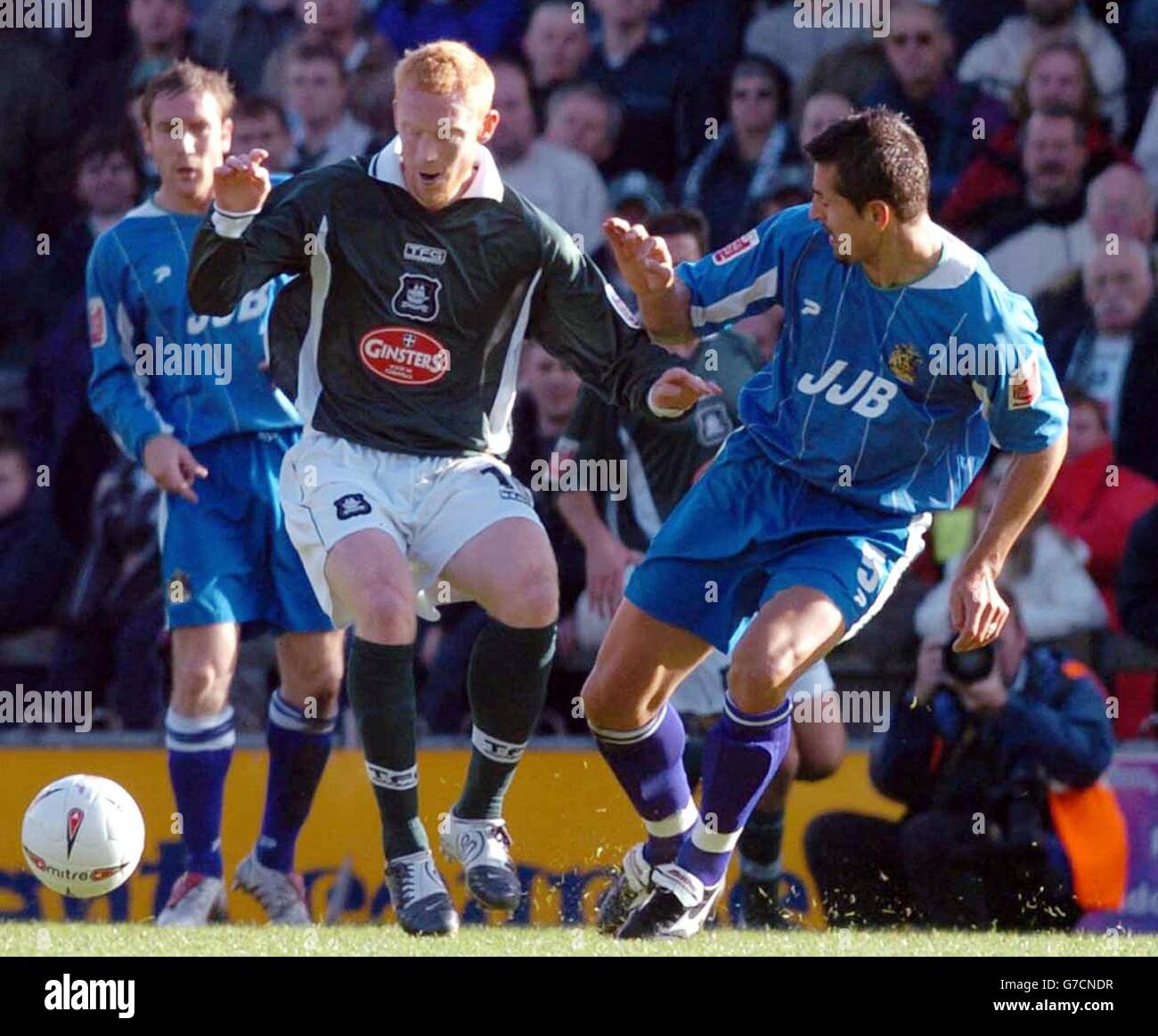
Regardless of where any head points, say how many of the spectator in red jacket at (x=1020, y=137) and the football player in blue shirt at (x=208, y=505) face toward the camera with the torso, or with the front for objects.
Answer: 2

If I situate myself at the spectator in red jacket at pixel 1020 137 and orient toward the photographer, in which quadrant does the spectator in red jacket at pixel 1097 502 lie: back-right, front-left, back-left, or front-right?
front-left

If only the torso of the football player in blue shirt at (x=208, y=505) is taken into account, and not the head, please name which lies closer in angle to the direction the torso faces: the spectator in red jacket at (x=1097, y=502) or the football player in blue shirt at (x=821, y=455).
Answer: the football player in blue shirt

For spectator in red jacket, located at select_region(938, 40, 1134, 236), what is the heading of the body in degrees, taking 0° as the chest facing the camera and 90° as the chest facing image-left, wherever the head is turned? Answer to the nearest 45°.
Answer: approximately 0°

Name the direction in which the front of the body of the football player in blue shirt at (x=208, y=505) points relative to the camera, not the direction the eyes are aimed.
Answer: toward the camera

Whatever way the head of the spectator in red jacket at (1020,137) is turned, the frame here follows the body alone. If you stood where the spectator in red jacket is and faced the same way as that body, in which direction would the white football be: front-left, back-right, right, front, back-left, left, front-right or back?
front-right

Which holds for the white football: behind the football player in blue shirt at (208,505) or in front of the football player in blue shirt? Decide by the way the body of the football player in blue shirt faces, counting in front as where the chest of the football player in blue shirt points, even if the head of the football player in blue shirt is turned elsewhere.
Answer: in front

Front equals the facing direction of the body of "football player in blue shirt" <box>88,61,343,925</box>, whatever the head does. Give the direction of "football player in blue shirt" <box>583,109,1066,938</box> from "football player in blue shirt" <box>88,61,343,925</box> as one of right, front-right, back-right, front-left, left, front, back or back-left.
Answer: front-left

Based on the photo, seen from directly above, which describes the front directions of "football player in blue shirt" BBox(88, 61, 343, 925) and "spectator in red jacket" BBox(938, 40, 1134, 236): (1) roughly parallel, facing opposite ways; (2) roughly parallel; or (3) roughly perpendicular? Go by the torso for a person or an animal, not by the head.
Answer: roughly parallel

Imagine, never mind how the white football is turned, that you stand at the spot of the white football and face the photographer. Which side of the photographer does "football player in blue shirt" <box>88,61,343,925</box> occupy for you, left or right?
left

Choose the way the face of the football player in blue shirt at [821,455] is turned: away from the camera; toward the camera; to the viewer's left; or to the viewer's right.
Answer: to the viewer's left

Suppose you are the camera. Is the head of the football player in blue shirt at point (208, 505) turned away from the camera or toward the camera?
toward the camera

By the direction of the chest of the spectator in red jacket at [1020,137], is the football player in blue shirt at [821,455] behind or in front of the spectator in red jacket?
in front

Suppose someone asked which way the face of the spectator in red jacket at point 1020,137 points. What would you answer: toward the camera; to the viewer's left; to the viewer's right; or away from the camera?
toward the camera
